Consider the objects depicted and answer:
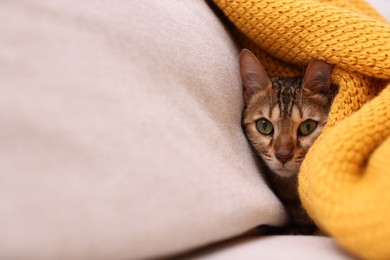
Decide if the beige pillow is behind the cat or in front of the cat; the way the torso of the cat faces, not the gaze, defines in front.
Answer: in front

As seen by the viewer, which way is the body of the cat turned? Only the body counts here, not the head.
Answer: toward the camera
